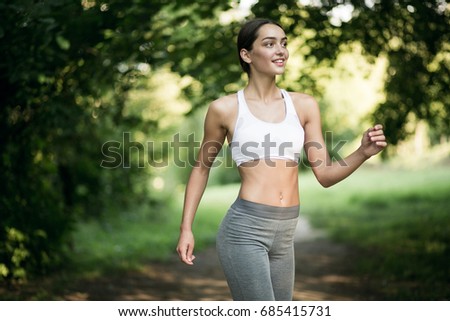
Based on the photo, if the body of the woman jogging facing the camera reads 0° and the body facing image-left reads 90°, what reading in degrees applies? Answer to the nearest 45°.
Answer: approximately 315°
